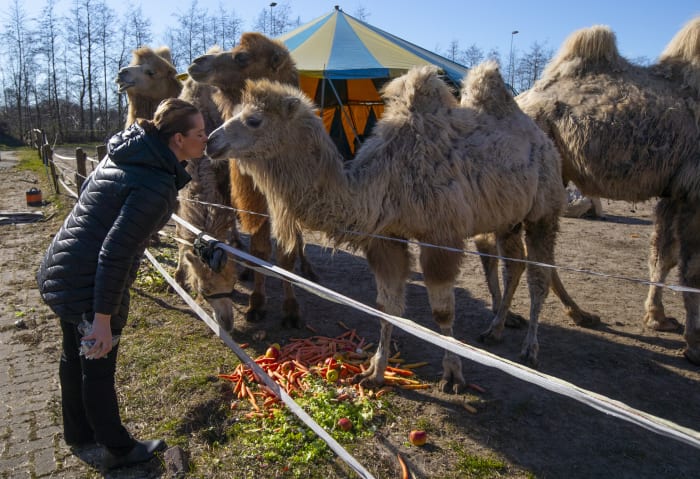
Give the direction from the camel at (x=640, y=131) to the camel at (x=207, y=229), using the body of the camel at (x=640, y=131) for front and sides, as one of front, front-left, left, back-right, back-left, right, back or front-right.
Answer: back-right

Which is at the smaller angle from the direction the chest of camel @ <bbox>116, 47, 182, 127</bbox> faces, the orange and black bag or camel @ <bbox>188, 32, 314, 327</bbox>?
the orange and black bag

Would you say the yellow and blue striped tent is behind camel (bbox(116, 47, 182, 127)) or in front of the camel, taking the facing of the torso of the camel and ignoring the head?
behind

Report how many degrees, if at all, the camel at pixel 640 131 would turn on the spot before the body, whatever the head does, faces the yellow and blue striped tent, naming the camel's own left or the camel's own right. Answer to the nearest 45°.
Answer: approximately 135° to the camel's own left

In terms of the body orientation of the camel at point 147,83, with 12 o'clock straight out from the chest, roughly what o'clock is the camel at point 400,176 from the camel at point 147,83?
the camel at point 400,176 is roughly at 8 o'clock from the camel at point 147,83.

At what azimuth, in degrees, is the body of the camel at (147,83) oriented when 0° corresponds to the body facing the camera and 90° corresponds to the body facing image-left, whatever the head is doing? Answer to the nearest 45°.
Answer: approximately 90°

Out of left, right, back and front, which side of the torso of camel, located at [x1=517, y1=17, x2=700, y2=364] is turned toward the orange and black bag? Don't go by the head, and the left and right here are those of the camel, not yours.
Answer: back

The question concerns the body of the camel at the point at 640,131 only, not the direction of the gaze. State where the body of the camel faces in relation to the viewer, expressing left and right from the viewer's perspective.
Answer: facing to the right of the viewer

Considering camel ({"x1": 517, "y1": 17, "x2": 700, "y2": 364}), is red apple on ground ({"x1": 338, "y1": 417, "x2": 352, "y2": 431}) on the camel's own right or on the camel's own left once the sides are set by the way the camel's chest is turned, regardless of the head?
on the camel's own right

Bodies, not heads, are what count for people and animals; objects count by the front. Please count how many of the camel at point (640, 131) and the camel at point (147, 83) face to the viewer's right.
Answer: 1

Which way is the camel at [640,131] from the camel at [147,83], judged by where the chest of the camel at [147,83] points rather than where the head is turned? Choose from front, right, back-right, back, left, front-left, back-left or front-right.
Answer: back-left
